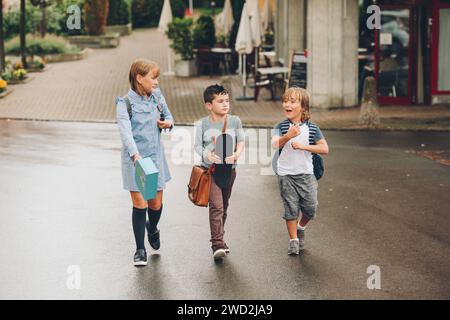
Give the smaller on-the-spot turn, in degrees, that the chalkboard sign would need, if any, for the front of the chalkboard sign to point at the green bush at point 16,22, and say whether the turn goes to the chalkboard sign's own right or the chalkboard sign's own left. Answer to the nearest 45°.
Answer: approximately 135° to the chalkboard sign's own right

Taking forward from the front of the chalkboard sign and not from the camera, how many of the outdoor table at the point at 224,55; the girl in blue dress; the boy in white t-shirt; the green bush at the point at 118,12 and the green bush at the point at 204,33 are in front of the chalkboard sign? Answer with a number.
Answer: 2

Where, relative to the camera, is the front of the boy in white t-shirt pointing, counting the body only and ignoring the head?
toward the camera

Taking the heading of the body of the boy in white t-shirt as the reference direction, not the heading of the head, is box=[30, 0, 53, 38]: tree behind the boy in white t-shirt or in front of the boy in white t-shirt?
behind

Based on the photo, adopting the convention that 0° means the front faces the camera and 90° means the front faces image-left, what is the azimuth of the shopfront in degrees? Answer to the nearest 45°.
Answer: approximately 0°

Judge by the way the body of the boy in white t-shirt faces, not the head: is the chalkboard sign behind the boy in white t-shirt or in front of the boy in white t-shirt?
behind

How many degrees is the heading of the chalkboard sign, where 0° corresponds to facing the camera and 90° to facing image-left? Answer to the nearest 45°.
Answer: approximately 0°

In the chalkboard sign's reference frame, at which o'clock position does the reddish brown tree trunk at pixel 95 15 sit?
The reddish brown tree trunk is roughly at 5 o'clock from the chalkboard sign.

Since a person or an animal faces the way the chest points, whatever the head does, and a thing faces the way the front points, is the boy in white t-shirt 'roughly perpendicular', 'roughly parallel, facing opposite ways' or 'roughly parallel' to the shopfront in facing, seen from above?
roughly parallel

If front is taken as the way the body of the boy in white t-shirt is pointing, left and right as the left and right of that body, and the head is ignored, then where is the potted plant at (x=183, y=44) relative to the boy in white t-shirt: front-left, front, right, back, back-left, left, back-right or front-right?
back

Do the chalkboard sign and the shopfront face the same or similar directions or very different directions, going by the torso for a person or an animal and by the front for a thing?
same or similar directions

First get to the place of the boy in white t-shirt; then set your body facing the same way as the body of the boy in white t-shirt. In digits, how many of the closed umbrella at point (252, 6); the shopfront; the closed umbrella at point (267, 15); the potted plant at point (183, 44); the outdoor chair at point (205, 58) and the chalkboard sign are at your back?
6
